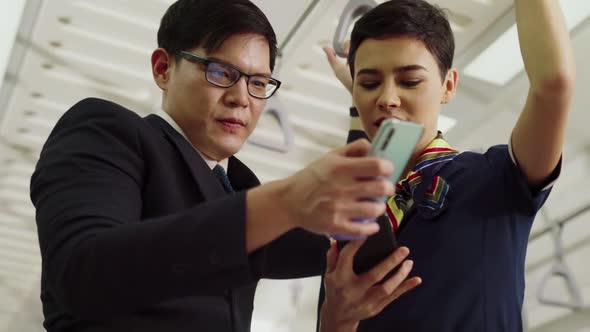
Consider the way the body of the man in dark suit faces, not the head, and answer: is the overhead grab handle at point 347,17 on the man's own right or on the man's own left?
on the man's own left

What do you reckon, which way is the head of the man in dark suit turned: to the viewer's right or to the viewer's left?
to the viewer's right

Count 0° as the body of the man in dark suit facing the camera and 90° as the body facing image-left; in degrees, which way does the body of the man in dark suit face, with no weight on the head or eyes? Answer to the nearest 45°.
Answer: approximately 315°

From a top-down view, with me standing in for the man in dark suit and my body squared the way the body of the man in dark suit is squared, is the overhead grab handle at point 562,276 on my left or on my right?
on my left

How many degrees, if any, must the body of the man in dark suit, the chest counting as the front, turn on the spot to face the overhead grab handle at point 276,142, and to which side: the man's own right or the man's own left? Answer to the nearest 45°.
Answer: approximately 135° to the man's own left
